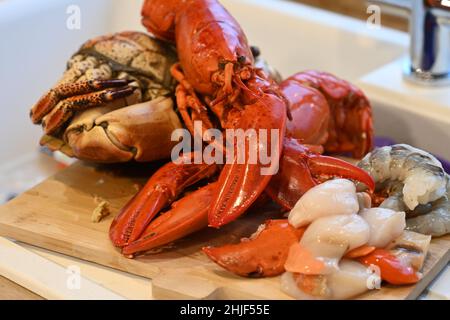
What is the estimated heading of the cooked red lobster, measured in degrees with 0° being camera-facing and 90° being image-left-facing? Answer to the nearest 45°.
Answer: approximately 0°

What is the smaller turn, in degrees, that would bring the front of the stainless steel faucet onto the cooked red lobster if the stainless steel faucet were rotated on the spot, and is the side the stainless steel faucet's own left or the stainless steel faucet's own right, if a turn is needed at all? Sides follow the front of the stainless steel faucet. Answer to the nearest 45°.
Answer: approximately 45° to the stainless steel faucet's own left

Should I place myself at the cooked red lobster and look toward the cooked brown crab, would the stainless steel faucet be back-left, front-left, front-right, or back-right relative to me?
back-right

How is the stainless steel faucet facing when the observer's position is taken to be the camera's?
facing to the left of the viewer

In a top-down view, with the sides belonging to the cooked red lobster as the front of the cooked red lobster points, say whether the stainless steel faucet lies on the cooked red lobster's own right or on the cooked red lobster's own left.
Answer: on the cooked red lobster's own left
